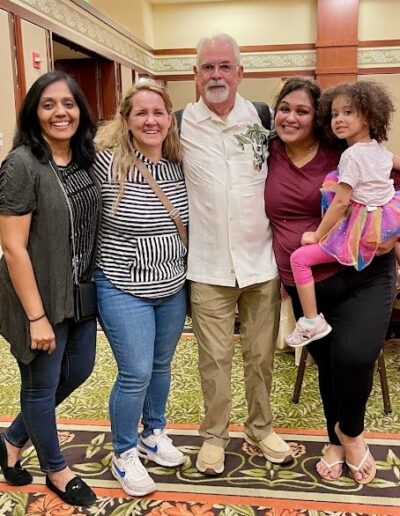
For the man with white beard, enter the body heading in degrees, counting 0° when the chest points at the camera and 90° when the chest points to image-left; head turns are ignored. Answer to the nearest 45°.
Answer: approximately 0°

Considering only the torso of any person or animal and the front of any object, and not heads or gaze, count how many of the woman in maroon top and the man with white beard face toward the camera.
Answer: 2

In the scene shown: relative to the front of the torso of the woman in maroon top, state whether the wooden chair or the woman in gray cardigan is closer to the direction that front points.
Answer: the woman in gray cardigan

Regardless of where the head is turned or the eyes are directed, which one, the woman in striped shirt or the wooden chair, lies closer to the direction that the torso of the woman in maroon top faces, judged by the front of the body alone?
the woman in striped shirt

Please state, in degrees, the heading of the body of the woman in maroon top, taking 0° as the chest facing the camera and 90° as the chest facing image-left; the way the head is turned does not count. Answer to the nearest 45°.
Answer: approximately 0°

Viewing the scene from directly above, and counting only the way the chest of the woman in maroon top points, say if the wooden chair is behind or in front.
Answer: behind

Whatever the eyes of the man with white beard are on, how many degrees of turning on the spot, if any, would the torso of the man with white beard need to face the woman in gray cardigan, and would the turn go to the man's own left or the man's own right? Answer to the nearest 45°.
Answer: approximately 45° to the man's own right
